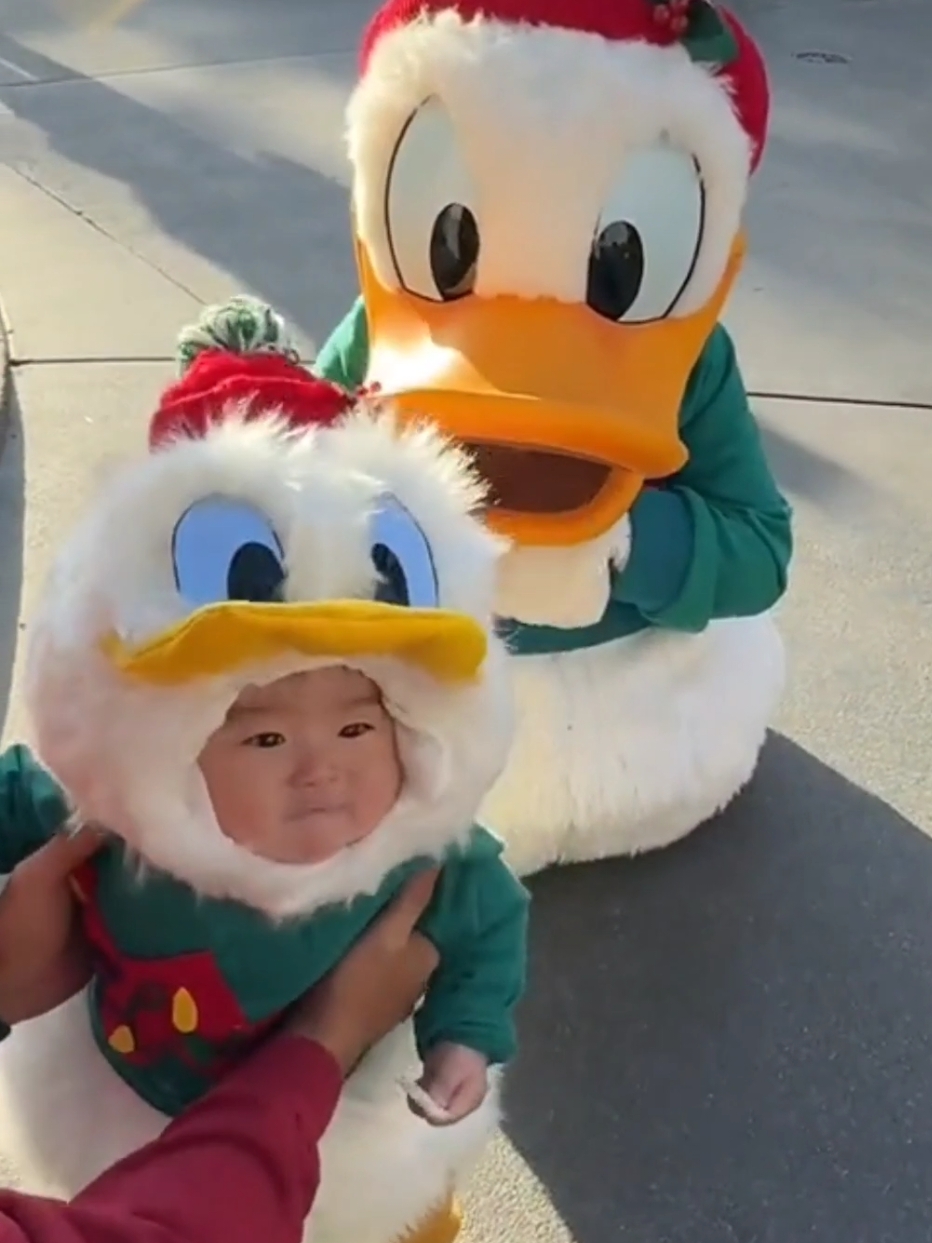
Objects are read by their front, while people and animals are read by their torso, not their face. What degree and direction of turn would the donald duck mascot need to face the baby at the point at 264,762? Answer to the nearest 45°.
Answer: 0° — it already faces them

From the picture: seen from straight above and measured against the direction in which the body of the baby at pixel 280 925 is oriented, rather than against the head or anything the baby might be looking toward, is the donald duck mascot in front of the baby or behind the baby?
behind

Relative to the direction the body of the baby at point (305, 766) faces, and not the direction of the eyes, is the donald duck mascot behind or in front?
behind

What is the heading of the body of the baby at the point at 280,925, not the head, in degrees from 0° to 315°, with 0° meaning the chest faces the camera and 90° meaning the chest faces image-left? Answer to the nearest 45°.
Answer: approximately 0°

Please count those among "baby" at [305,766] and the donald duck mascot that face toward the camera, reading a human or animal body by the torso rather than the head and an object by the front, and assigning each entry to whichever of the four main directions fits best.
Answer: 2
